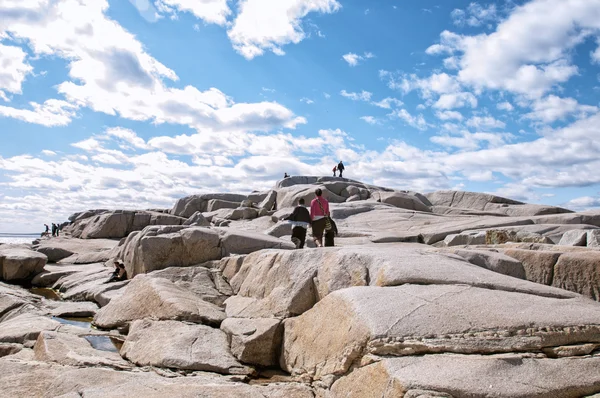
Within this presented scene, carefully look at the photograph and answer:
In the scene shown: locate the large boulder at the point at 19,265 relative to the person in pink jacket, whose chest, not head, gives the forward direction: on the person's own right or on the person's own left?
on the person's own left

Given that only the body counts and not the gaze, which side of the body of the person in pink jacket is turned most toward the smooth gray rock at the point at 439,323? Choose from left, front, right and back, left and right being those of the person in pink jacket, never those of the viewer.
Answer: back

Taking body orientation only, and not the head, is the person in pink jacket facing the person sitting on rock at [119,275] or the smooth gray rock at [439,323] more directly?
the person sitting on rock

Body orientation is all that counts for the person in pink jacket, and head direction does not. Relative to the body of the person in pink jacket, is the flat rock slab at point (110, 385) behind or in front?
behind

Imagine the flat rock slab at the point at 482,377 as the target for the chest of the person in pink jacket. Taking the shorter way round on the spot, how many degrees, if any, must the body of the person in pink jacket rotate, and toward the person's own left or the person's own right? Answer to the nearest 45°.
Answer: approximately 180°

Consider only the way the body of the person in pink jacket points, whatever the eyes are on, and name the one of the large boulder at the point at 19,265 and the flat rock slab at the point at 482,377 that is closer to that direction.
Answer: the large boulder

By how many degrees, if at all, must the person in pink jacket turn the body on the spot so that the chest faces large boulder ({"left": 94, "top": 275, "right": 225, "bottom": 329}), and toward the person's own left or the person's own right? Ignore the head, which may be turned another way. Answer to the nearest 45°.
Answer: approximately 135° to the person's own left

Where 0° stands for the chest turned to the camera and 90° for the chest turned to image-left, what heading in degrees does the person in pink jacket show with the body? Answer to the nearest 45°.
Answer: approximately 180°

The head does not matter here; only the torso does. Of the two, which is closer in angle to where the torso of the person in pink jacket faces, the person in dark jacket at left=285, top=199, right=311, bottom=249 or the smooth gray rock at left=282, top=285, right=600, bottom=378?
the person in dark jacket

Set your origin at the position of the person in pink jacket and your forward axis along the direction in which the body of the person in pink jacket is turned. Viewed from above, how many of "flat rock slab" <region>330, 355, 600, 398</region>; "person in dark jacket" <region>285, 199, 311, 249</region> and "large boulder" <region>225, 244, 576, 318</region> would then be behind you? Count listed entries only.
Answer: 2

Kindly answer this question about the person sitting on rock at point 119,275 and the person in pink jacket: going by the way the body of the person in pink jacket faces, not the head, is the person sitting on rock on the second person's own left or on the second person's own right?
on the second person's own left

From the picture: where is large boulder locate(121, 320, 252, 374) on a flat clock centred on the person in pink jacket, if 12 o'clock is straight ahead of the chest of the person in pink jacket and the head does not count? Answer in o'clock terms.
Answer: The large boulder is roughly at 7 o'clock from the person in pink jacket.

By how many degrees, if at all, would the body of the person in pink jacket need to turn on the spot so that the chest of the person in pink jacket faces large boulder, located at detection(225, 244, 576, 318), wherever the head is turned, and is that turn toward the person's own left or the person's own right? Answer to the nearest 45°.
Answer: approximately 180°
